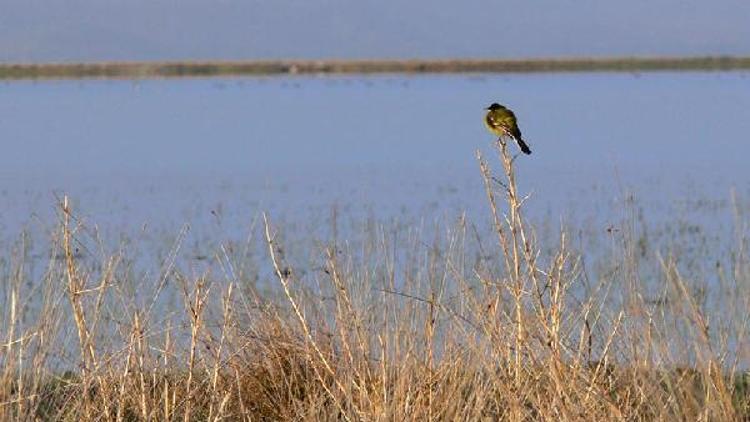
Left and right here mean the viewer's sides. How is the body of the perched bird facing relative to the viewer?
facing to the left of the viewer
